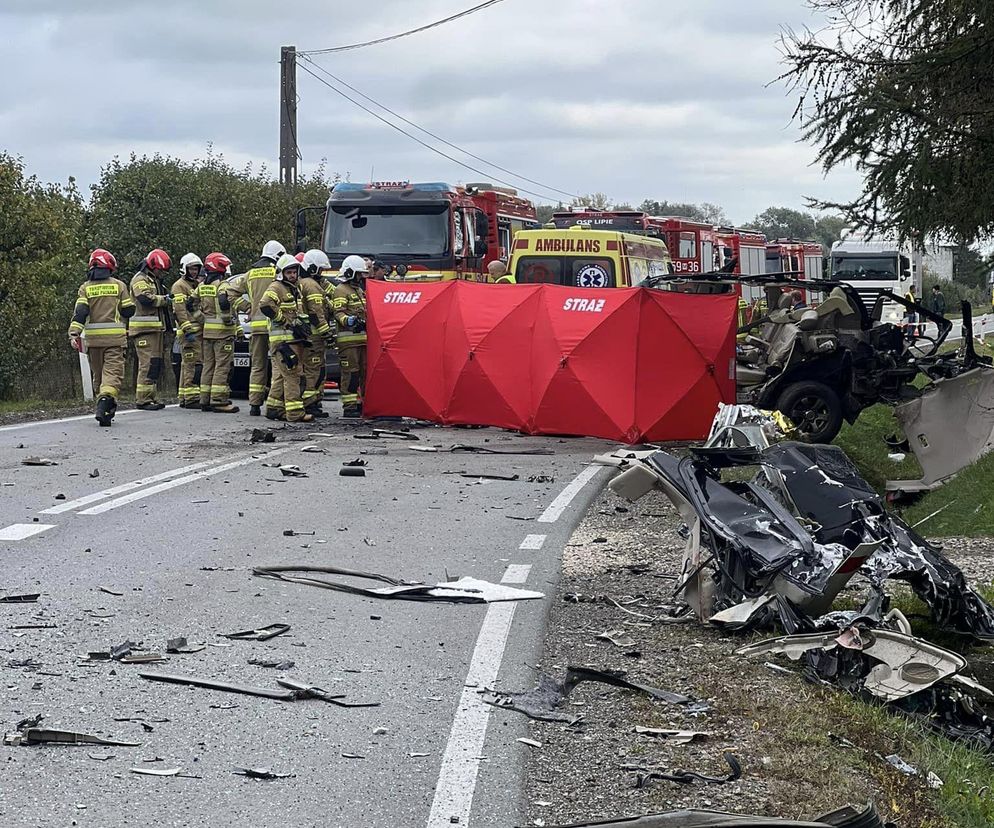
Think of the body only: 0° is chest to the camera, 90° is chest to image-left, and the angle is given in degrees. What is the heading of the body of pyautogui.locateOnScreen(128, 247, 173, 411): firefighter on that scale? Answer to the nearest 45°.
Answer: approximately 270°

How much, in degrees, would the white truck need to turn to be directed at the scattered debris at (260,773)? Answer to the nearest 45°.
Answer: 0° — it already faces it
